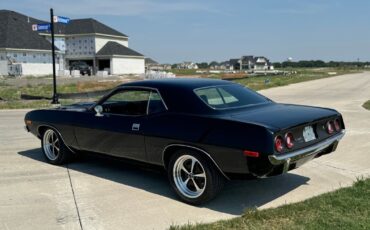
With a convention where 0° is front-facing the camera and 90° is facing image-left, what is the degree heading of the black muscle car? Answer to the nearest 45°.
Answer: approximately 135°
